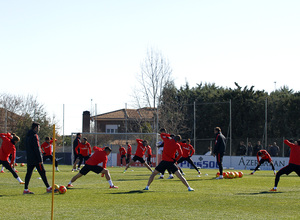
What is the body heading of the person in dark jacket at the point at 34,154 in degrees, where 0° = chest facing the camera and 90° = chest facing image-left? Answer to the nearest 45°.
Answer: approximately 270°

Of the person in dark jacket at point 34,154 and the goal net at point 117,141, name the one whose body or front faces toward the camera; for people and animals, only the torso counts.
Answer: the goal net

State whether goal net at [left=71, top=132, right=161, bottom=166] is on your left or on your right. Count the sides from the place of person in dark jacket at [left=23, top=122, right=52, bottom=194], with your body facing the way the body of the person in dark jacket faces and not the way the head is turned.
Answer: on your left

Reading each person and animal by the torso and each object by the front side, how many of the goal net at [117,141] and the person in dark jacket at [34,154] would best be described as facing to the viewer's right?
1

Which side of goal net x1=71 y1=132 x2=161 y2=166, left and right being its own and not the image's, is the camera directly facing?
front

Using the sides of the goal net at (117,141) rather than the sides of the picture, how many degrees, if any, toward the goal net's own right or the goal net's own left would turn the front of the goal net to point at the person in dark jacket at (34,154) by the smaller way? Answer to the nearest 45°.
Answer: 0° — it already faces them

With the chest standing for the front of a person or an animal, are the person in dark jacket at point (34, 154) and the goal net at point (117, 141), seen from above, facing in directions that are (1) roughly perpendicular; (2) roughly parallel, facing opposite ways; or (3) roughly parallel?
roughly perpendicular
